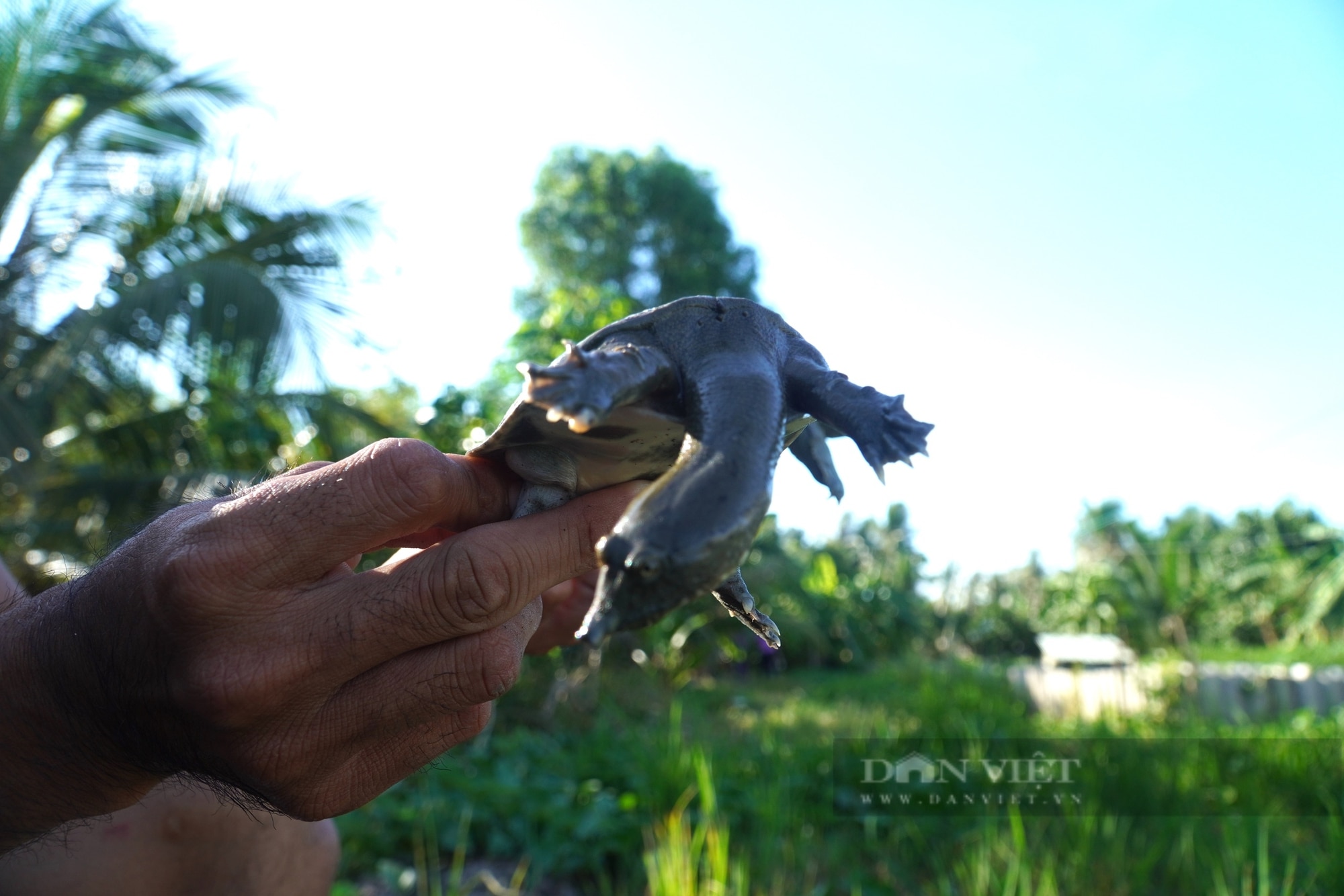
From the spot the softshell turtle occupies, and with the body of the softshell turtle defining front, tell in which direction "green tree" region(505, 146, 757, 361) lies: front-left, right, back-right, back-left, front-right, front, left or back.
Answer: back

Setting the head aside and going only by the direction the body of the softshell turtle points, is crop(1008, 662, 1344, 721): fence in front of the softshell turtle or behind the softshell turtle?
behind

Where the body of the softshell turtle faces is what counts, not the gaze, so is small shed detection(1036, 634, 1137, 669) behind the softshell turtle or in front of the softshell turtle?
behind

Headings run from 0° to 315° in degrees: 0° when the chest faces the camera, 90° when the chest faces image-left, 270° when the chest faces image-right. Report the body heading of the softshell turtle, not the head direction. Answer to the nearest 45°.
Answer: approximately 0°
